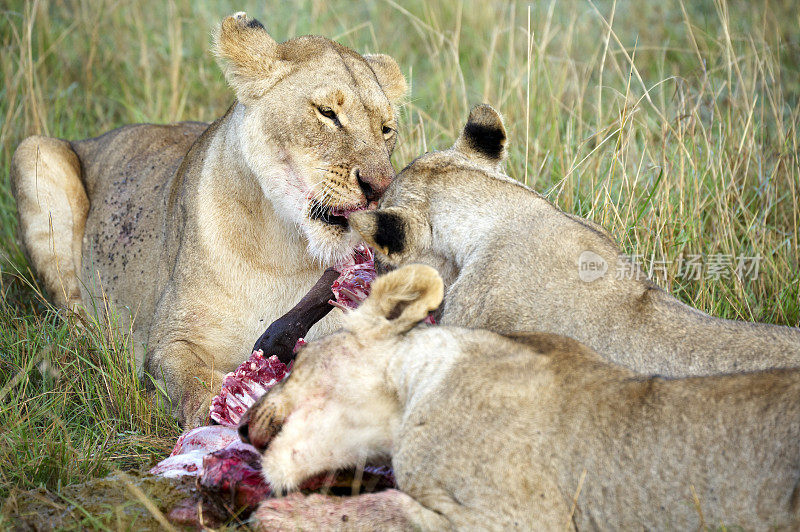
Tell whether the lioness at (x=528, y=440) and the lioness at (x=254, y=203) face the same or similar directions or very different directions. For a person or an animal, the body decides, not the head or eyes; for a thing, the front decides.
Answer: very different directions

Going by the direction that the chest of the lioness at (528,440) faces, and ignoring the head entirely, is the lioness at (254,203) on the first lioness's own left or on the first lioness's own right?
on the first lioness's own right

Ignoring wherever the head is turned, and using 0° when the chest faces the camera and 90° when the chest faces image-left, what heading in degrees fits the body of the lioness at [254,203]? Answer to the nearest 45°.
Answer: approximately 315°

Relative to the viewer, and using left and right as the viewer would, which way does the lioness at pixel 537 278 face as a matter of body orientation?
facing away from the viewer and to the left of the viewer

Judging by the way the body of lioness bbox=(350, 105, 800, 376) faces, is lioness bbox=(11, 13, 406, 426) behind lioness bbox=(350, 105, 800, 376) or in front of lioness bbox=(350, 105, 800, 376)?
in front

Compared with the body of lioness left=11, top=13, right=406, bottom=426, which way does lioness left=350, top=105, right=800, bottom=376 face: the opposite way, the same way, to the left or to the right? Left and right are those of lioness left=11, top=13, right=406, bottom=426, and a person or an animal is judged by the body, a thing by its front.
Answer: the opposite way

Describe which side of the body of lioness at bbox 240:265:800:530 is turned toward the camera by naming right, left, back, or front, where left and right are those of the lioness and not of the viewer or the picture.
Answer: left

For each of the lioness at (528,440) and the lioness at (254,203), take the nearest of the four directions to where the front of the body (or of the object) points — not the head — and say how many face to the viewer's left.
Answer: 1

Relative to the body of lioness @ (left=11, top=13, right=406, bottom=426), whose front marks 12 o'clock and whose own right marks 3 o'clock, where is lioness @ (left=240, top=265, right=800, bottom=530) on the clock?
lioness @ (left=240, top=265, right=800, bottom=530) is roughly at 1 o'clock from lioness @ (left=11, top=13, right=406, bottom=426).

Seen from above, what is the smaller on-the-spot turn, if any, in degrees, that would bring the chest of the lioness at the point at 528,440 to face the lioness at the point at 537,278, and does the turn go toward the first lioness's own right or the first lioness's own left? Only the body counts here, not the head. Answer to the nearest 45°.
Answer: approximately 90° to the first lioness's own right

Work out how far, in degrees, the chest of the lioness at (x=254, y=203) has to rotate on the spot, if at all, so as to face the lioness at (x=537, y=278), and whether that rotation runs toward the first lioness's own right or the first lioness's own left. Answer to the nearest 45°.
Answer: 0° — it already faces it
